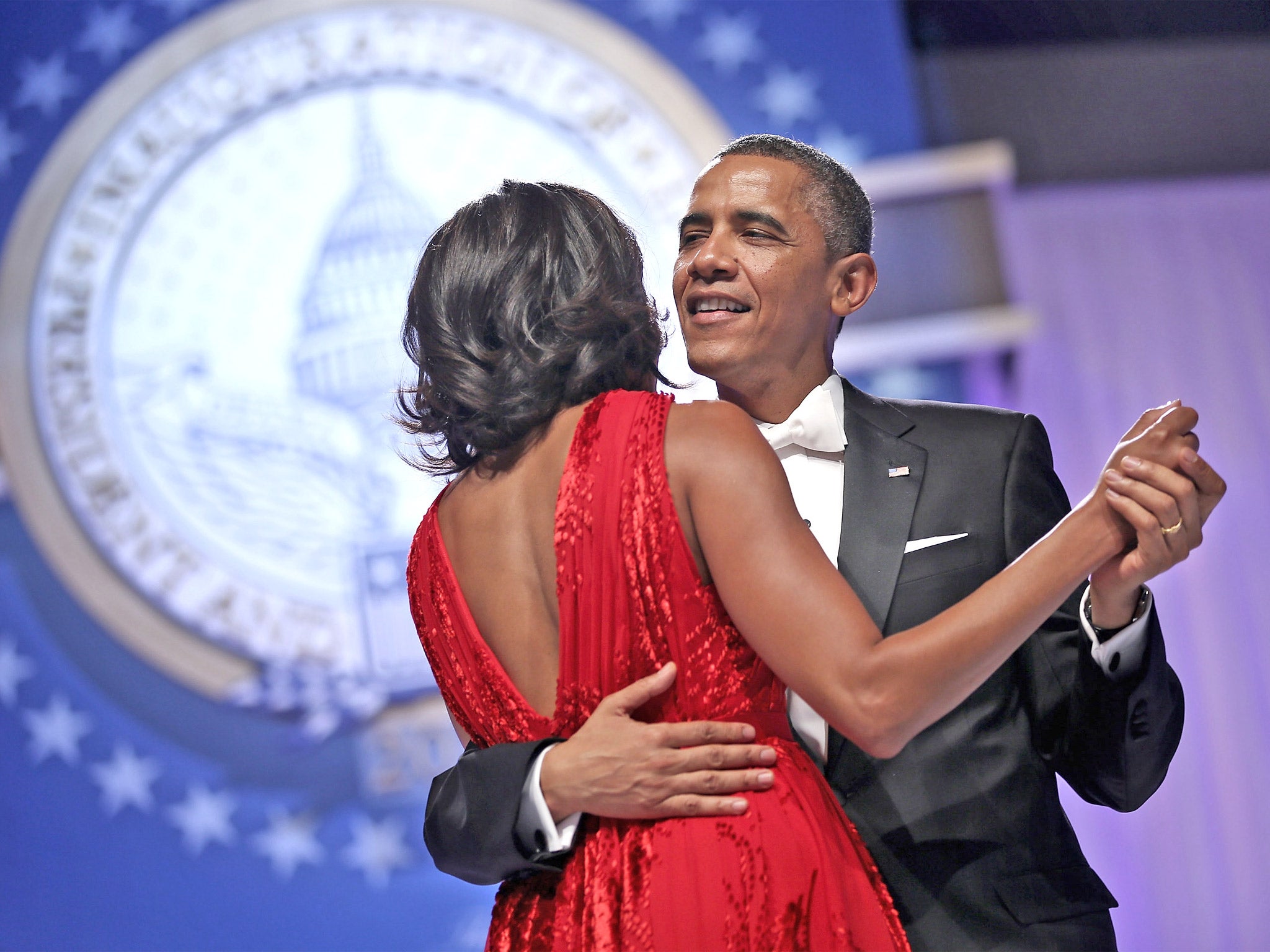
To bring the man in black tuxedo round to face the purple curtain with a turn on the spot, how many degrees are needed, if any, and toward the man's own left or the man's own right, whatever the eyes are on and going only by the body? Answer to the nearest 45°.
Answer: approximately 180°

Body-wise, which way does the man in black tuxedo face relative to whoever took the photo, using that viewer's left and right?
facing the viewer and to the left of the viewer

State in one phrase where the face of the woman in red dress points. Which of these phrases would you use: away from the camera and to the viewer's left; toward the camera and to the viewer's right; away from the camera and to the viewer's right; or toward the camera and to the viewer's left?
away from the camera and to the viewer's right

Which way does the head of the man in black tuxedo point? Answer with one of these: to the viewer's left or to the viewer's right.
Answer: to the viewer's left

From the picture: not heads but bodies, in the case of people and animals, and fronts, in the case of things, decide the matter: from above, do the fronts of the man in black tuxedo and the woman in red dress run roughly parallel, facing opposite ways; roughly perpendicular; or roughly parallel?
roughly parallel, facing opposite ways

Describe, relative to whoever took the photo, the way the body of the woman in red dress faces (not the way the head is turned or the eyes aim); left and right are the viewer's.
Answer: facing away from the viewer and to the right of the viewer

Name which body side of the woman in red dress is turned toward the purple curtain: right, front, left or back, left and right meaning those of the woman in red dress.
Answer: front
